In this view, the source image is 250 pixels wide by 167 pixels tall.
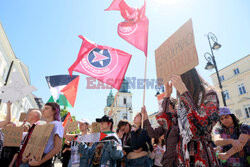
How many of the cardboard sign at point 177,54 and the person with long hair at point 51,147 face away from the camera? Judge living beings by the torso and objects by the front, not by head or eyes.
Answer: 0

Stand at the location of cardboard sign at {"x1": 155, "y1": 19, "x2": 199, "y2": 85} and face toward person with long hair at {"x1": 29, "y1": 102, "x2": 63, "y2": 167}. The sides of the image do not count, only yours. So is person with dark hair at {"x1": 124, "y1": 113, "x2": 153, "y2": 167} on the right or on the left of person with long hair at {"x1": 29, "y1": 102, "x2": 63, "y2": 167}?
right

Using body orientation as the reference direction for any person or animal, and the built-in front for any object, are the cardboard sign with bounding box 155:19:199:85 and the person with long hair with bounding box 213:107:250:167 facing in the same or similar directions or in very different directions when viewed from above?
same or similar directions

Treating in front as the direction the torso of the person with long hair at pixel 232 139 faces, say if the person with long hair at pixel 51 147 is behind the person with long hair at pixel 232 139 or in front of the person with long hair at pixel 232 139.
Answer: in front

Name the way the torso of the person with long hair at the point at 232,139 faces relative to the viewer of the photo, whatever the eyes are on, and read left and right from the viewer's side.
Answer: facing the viewer and to the left of the viewer

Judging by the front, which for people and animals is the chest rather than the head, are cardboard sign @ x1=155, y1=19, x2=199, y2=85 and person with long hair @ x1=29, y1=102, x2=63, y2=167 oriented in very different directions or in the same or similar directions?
same or similar directions

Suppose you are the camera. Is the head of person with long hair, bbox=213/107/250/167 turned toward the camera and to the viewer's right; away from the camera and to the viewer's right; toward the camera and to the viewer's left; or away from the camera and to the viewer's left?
toward the camera and to the viewer's left

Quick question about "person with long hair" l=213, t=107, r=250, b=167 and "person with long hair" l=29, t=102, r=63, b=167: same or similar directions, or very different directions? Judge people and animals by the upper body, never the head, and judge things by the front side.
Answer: same or similar directions

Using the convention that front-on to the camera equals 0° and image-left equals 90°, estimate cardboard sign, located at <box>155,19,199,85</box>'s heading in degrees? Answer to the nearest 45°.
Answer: approximately 45°
